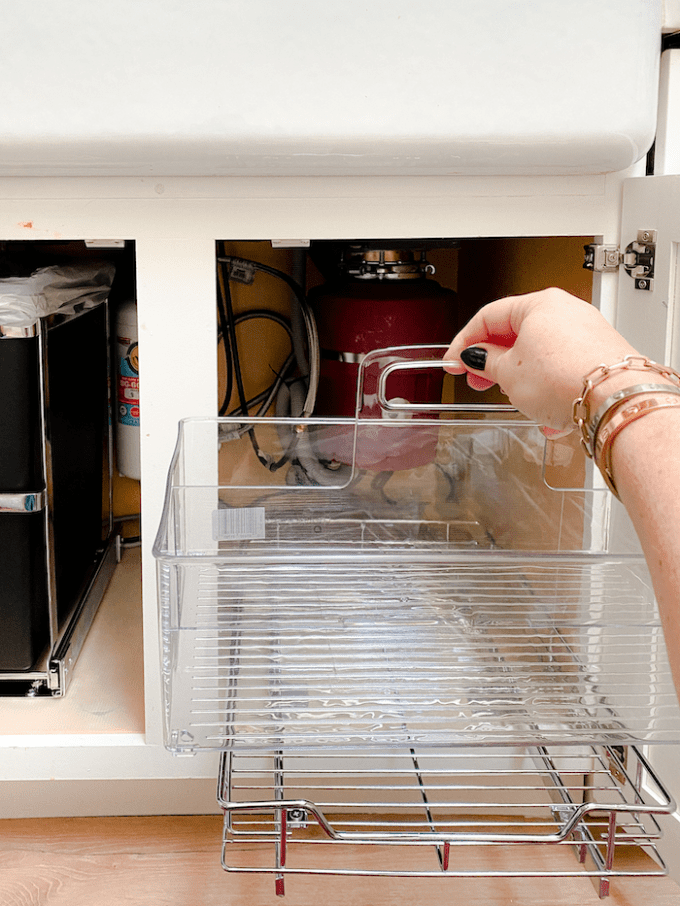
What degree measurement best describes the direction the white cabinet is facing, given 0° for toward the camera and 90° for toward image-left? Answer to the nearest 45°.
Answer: approximately 0°
